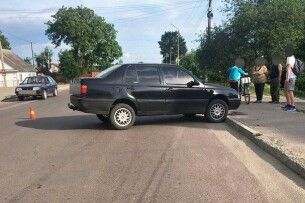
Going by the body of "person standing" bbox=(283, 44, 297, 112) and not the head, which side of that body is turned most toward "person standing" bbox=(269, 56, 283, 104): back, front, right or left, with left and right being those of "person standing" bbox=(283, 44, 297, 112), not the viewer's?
right

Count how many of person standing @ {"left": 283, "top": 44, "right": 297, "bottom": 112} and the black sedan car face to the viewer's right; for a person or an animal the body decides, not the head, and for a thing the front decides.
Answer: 1

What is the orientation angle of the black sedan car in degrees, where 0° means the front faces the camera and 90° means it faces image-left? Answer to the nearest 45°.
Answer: approximately 270°

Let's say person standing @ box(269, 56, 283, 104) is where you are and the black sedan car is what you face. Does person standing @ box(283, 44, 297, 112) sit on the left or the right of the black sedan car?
left

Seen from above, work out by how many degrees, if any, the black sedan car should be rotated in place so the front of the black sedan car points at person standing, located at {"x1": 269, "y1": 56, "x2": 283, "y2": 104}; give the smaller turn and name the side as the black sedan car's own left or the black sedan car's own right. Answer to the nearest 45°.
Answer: approximately 45° to the black sedan car's own left

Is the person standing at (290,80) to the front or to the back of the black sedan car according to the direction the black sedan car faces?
to the front

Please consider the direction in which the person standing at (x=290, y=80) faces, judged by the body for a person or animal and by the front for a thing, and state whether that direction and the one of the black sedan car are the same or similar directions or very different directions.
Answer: very different directions

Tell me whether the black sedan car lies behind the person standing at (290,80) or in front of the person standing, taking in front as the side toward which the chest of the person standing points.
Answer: in front
